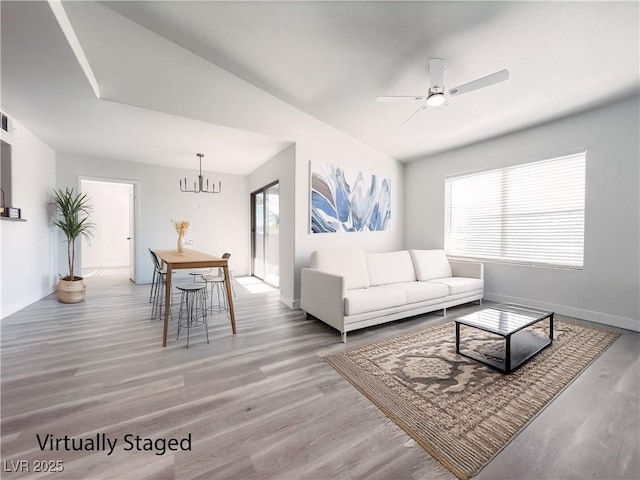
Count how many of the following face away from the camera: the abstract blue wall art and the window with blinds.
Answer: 0

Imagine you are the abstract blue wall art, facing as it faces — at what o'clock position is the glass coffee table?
The glass coffee table is roughly at 12 o'clock from the abstract blue wall art.

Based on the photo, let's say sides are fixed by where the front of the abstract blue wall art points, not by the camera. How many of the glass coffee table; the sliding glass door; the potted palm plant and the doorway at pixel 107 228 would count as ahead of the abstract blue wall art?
1

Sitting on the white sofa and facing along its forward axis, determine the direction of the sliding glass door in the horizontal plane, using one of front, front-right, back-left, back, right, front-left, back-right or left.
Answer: back

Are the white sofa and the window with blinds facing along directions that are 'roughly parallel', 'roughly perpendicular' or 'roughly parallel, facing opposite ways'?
roughly perpendicular

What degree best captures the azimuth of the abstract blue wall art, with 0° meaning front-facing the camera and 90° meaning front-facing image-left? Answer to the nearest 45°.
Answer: approximately 315°

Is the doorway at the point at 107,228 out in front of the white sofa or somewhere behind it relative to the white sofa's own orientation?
behind

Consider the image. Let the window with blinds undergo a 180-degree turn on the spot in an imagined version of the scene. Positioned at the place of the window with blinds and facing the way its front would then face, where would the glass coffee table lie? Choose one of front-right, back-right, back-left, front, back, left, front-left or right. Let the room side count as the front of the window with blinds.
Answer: back-right

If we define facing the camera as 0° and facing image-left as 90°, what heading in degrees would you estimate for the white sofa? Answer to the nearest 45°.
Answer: approximately 315°

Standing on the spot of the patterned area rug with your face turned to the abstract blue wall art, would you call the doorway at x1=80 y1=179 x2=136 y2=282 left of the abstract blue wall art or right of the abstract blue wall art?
left

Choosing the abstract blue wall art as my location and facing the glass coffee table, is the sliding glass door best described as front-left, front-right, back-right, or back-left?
back-right

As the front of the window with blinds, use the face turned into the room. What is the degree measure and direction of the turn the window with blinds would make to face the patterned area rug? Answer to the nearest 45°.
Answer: approximately 45° to its left

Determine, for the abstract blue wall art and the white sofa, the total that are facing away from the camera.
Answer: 0
